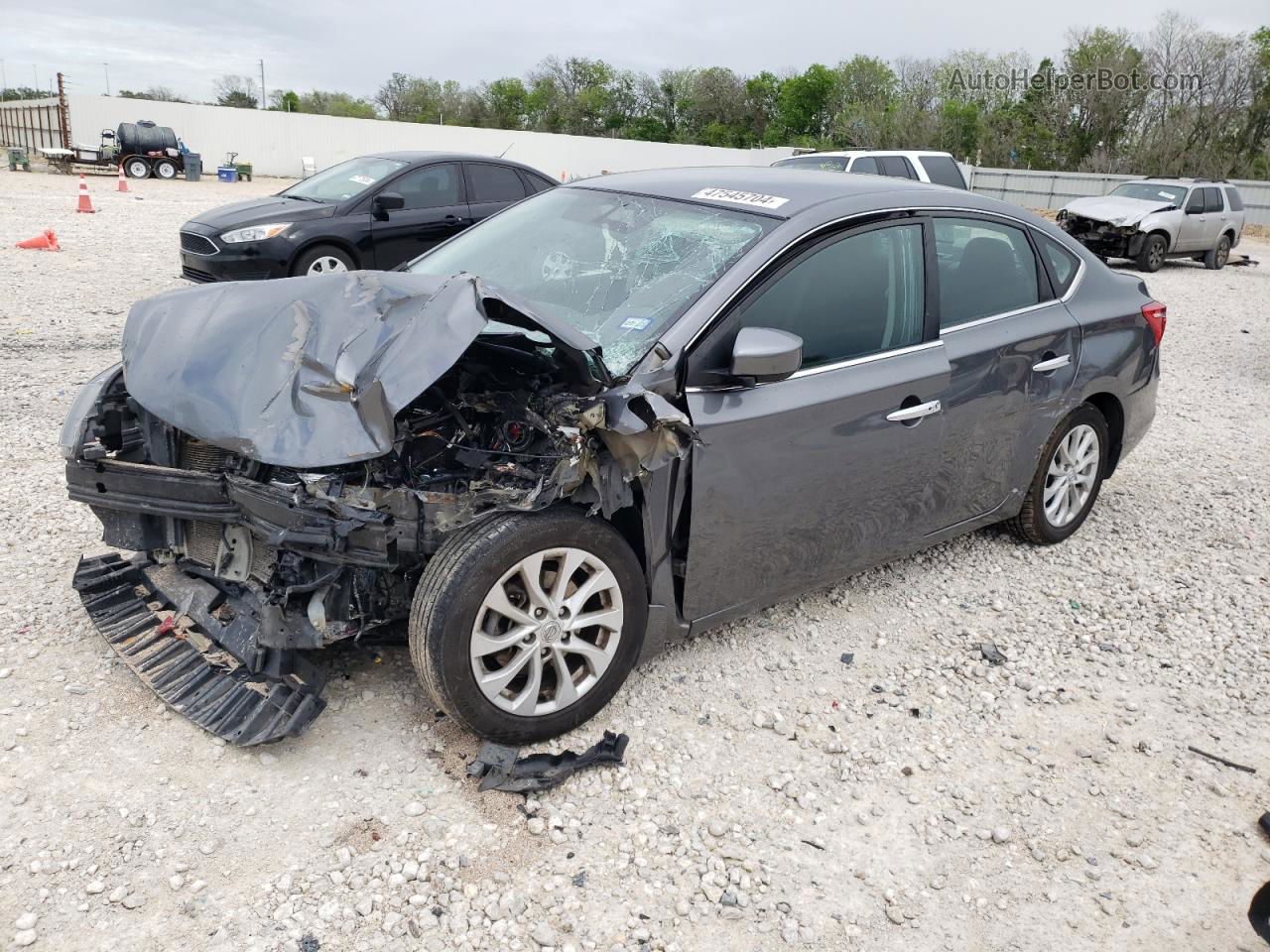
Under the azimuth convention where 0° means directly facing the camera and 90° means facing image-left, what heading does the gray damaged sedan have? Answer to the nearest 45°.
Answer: approximately 45°

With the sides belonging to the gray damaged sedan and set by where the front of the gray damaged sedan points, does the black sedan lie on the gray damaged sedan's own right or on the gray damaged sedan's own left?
on the gray damaged sedan's own right

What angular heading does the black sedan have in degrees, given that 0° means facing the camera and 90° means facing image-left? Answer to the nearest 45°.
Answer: approximately 45°

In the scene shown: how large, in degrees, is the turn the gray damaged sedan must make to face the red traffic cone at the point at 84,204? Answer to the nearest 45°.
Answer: approximately 90° to its right

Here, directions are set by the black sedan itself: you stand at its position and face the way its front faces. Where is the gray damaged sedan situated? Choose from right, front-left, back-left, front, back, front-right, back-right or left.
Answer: front-left

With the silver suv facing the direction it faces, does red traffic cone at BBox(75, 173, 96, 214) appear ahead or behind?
ahead

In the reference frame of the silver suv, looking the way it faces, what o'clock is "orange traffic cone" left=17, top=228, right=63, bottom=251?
The orange traffic cone is roughly at 12 o'clock from the silver suv.

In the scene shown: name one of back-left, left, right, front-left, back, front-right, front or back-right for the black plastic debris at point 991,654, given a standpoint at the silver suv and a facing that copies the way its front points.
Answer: front-left
